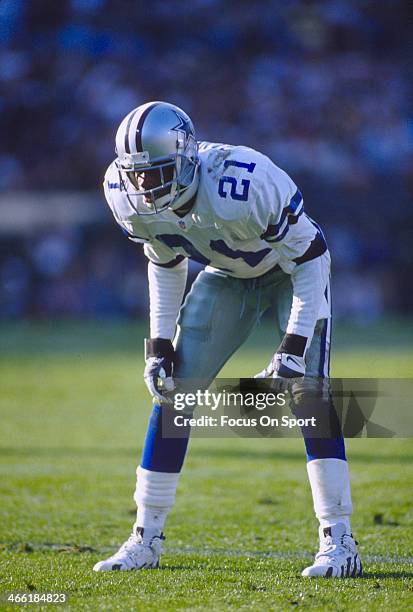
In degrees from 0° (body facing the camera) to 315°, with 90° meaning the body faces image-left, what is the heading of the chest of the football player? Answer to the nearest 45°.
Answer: approximately 45°
